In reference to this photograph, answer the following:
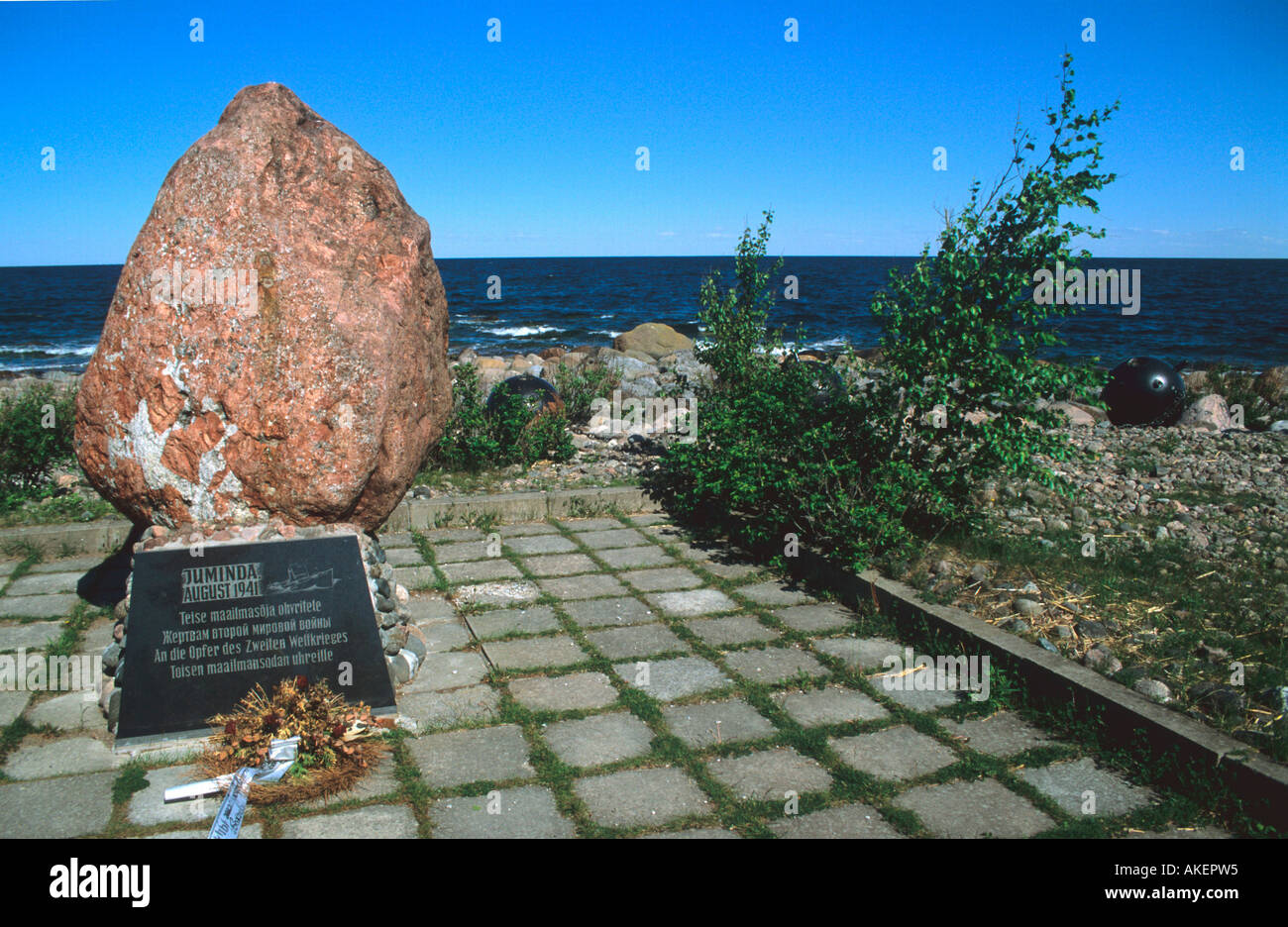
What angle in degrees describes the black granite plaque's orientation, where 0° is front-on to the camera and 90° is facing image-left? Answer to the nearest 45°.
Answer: approximately 0°

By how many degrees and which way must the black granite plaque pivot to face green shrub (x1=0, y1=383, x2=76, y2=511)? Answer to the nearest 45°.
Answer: approximately 180°

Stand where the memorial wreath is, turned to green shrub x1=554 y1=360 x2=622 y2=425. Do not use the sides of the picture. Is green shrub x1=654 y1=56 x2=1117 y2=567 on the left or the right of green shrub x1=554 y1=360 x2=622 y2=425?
right

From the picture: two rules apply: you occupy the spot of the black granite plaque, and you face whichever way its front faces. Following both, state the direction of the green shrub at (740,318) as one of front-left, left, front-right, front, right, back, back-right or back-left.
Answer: back-left

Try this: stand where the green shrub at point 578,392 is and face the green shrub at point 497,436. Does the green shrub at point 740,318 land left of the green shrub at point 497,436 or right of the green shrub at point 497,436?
left
